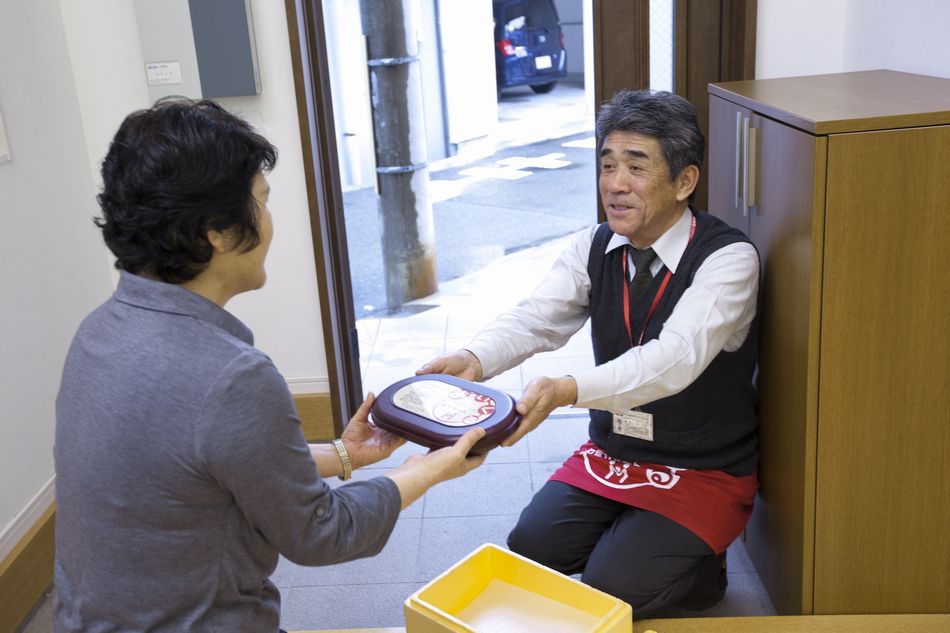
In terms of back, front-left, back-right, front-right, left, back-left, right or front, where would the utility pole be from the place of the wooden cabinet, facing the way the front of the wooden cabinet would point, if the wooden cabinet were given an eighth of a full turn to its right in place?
front

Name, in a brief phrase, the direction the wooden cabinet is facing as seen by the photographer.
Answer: facing to the left of the viewer

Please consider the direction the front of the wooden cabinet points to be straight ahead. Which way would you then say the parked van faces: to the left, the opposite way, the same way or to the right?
to the right

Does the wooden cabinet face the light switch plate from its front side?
yes

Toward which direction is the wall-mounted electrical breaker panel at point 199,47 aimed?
toward the camera

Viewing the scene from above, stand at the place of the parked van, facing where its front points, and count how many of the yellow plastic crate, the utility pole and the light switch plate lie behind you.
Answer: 3

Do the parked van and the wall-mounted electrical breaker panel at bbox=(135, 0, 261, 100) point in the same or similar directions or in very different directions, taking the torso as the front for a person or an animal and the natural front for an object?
very different directions

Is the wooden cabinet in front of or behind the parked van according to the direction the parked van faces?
behind

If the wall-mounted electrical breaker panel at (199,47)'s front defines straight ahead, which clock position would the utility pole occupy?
The utility pole is roughly at 7 o'clock from the wall-mounted electrical breaker panel.

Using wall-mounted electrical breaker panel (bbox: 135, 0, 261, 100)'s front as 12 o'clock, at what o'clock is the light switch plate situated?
The light switch plate is roughly at 2 o'clock from the wall-mounted electrical breaker panel.

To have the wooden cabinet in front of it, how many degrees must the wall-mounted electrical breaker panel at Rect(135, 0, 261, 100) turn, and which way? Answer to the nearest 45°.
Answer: approximately 45° to its left

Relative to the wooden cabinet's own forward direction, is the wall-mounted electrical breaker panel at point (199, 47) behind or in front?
in front

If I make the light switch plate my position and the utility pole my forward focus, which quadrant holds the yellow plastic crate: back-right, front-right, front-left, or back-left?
back-right

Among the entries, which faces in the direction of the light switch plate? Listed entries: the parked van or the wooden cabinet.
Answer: the wooden cabinet

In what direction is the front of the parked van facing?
away from the camera
